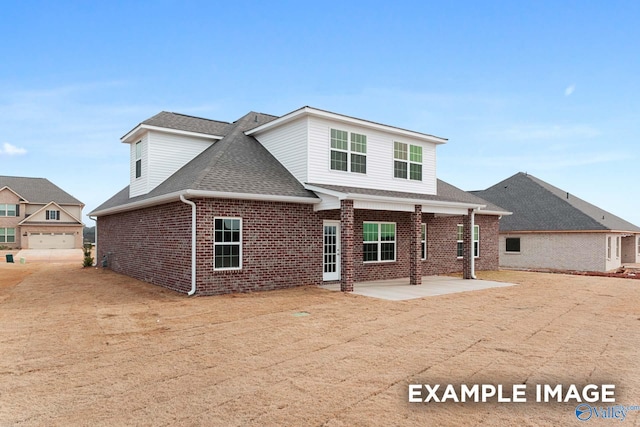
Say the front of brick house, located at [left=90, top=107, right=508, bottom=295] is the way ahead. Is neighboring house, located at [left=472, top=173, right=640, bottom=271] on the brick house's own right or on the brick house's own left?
on the brick house's own right

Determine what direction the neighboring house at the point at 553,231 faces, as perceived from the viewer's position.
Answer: facing away from the viewer and to the left of the viewer

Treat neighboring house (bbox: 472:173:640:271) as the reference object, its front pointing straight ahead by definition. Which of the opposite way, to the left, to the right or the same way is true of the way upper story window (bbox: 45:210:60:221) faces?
the opposite way

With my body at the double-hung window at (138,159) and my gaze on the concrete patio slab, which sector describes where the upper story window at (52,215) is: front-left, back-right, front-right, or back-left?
back-left

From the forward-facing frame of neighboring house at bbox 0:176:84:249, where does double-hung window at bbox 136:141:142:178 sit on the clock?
The double-hung window is roughly at 12 o'clock from the neighboring house.

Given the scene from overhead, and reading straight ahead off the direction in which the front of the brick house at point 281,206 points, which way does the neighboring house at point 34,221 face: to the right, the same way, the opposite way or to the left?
the opposite way

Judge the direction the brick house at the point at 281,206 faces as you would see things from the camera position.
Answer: facing away from the viewer and to the left of the viewer
